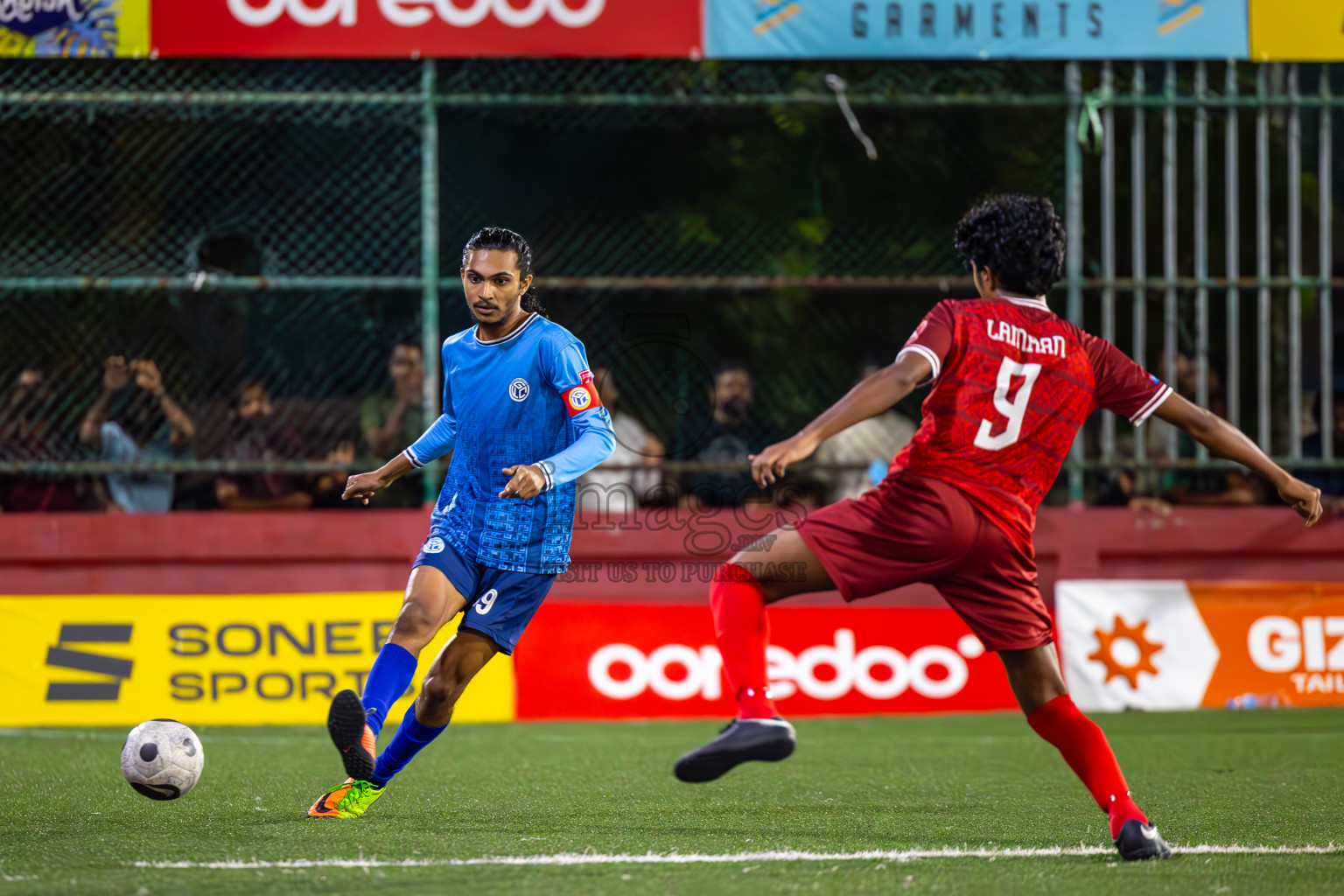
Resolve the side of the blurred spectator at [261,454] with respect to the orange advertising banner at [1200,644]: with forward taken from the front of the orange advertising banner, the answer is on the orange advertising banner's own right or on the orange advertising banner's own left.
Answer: on the orange advertising banner's own right

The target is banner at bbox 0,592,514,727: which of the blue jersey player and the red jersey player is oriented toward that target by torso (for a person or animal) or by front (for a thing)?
the red jersey player

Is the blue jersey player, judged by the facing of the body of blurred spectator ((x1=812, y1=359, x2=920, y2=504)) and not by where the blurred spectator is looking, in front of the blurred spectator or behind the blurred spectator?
in front

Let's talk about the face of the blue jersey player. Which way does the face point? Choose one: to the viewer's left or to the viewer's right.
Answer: to the viewer's left

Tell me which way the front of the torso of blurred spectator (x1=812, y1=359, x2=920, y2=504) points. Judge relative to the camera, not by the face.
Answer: toward the camera

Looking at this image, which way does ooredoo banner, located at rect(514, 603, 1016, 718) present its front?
toward the camera

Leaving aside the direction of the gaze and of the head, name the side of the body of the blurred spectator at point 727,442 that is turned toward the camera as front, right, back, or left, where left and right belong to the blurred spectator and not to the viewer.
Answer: front

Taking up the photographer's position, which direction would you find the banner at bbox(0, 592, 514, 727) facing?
facing the viewer

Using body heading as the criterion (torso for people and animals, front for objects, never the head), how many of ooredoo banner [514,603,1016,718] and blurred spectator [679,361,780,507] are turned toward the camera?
2

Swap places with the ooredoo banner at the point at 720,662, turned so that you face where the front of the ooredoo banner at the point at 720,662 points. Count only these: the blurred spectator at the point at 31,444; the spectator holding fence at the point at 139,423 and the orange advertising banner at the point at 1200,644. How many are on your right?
2

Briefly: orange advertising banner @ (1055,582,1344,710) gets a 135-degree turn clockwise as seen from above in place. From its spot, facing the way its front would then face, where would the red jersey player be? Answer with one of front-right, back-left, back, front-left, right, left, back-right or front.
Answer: back-left

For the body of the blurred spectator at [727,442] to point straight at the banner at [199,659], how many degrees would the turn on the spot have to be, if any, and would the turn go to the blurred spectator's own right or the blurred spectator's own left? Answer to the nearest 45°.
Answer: approximately 90° to the blurred spectator's own right
